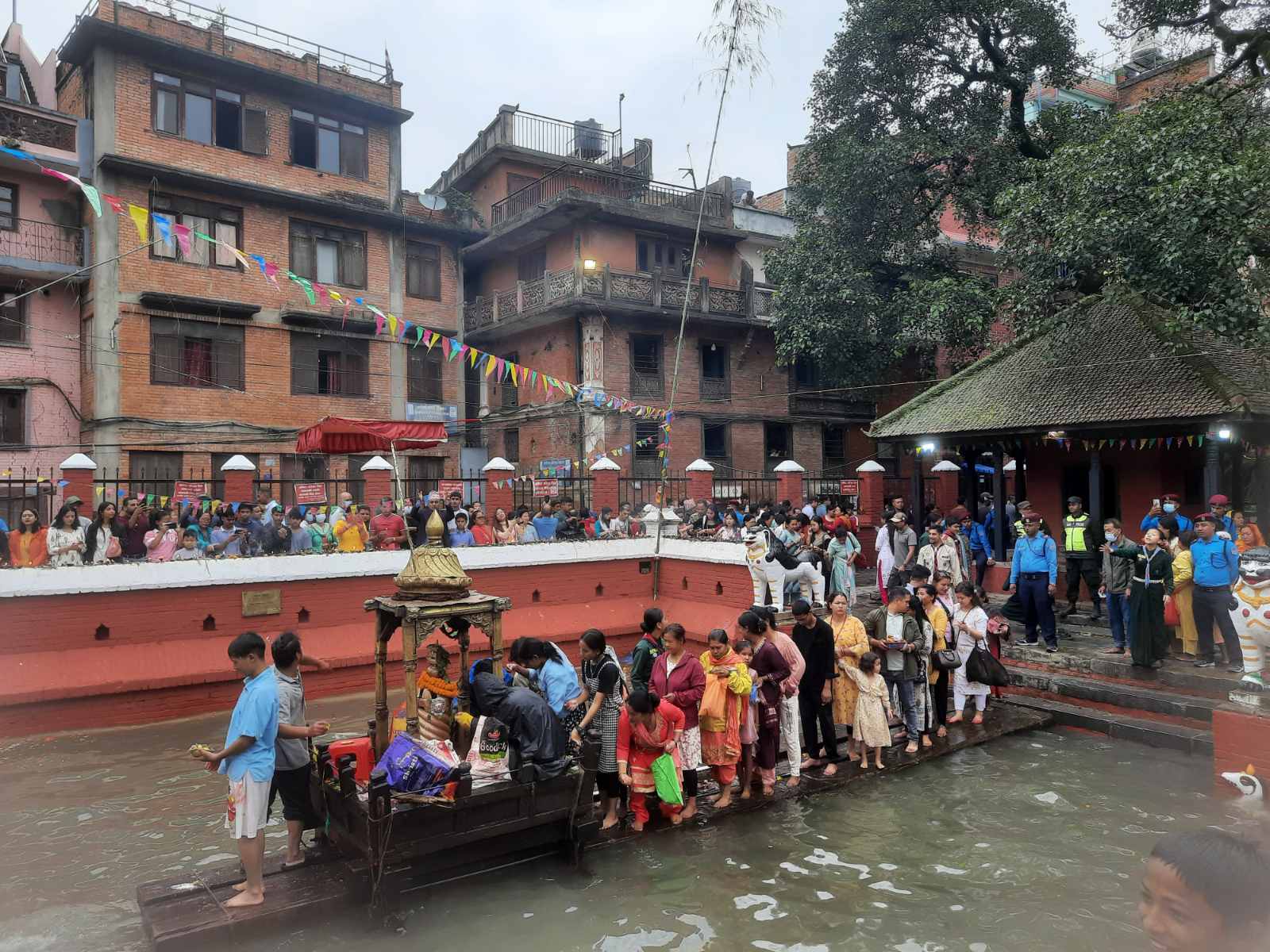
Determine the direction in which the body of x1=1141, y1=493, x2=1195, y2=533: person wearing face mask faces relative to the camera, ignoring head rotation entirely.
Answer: toward the camera

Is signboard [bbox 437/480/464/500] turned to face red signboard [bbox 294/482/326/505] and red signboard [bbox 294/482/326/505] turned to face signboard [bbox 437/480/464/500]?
no

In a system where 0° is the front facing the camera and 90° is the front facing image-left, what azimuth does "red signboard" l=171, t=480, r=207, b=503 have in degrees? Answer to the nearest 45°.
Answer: approximately 0°

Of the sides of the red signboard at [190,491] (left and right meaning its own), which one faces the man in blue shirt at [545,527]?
left

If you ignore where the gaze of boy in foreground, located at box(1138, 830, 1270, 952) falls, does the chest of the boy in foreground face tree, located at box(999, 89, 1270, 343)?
no

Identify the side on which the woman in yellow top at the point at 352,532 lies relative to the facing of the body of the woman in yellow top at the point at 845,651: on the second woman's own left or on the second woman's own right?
on the second woman's own right

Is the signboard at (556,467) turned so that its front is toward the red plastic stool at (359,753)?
yes

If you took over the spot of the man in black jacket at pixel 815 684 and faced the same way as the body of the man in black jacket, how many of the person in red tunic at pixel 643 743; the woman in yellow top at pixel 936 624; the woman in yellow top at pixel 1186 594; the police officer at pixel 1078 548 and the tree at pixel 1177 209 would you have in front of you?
1

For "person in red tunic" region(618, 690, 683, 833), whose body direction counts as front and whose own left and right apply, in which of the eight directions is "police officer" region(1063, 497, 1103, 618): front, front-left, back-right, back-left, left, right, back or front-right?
back-left

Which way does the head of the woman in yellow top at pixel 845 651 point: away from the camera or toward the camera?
toward the camera

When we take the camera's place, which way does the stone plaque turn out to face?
facing the viewer

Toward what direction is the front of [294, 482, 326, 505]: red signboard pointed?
toward the camera
